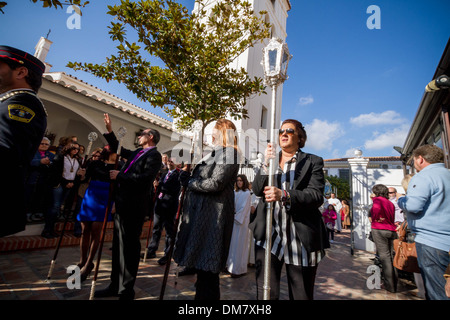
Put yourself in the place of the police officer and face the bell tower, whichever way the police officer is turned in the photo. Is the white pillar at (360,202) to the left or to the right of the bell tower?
right

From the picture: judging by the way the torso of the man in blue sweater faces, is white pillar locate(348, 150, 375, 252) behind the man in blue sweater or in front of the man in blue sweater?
in front

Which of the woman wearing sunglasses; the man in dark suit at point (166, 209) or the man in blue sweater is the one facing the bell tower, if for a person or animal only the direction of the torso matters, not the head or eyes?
the man in blue sweater

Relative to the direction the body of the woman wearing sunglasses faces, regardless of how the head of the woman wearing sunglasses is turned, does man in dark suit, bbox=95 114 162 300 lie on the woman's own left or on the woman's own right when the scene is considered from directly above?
on the woman's own right

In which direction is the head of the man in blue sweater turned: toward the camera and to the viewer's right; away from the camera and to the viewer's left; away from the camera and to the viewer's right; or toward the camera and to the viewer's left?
away from the camera and to the viewer's left

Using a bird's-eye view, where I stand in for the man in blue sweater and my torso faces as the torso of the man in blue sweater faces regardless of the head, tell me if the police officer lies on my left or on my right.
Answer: on my left

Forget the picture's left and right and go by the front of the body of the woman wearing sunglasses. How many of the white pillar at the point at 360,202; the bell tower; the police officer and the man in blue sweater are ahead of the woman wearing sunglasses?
1

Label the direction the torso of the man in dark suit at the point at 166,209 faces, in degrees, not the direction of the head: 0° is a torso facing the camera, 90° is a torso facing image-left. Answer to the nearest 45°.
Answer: approximately 45°

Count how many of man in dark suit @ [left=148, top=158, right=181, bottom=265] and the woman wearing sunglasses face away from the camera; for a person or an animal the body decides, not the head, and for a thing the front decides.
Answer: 0

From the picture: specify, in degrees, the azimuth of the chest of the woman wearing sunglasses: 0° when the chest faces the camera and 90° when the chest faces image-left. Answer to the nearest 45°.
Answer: approximately 45°
